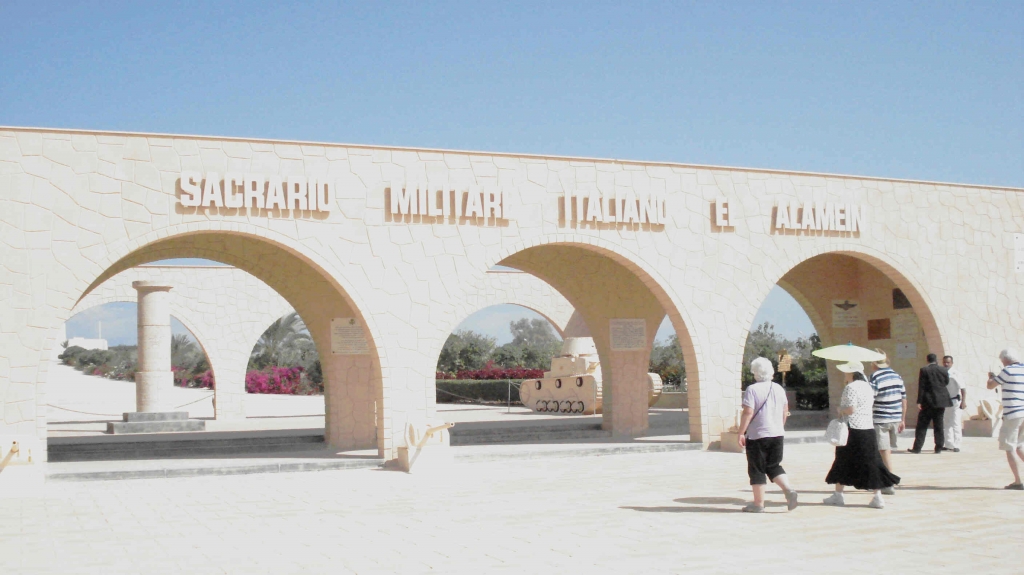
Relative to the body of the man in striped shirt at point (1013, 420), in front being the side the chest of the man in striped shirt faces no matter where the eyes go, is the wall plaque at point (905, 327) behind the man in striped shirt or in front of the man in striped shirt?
in front

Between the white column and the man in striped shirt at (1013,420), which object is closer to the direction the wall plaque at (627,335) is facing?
the man in striped shirt

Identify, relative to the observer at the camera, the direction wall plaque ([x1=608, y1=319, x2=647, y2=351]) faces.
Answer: facing the viewer

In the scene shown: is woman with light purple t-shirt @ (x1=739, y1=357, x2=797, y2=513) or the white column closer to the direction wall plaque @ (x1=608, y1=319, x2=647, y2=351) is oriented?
the woman with light purple t-shirt

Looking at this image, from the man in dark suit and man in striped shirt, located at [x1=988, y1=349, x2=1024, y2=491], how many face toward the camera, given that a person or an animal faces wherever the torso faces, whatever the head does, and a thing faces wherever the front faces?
0

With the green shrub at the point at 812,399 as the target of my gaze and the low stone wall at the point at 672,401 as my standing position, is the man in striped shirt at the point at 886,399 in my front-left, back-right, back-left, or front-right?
front-right

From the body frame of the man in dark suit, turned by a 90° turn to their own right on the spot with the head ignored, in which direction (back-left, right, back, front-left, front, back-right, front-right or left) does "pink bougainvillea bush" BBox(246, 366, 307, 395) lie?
back-left
